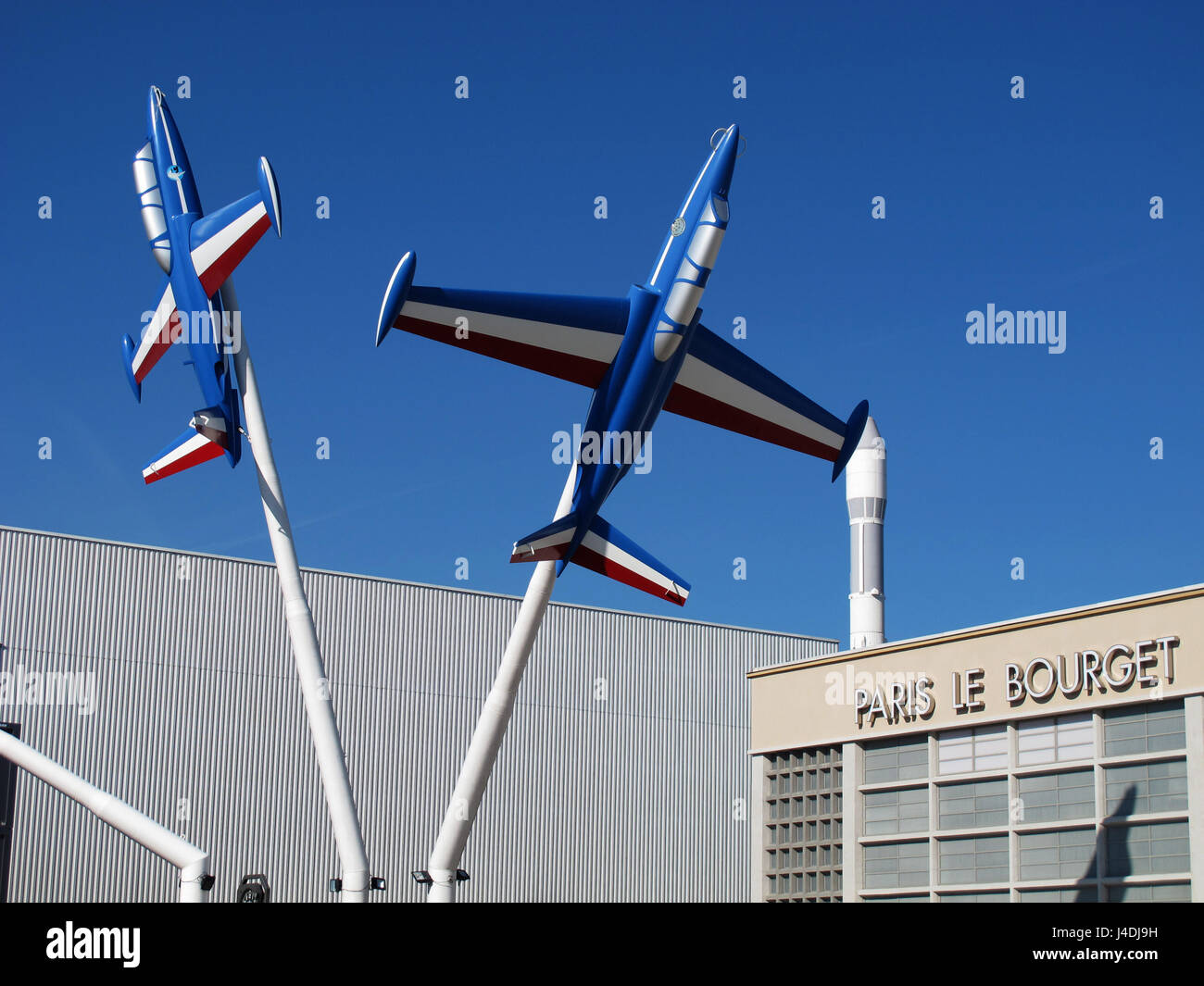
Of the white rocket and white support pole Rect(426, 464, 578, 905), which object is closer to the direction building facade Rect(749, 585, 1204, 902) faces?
the white support pole

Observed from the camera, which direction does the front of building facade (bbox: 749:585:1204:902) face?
facing the viewer and to the left of the viewer

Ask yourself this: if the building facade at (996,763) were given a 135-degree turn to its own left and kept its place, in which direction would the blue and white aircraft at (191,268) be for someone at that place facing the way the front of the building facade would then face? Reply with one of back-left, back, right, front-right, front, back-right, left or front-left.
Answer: back-right

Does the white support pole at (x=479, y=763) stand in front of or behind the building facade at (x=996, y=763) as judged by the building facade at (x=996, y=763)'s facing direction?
in front

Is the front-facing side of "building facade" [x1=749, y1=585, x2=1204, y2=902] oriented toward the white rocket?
no

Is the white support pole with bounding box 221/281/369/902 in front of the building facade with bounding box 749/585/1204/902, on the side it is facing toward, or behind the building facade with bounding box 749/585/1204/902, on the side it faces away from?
in front

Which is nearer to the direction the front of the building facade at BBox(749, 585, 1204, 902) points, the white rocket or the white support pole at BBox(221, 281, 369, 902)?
the white support pole

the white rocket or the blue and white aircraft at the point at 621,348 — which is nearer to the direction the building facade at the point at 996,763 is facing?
the blue and white aircraft
